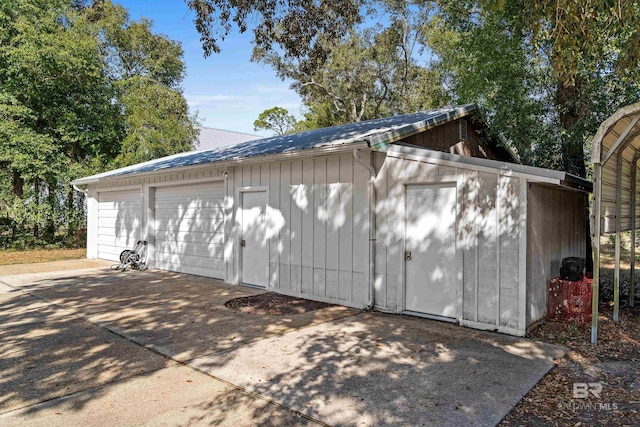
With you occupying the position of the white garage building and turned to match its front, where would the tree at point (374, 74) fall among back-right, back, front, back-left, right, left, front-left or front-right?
back-right

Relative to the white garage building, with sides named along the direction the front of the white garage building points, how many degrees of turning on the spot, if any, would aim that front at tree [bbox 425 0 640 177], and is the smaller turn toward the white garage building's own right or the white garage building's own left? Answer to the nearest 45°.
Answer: approximately 180°

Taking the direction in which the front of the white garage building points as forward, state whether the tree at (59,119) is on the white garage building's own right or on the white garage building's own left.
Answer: on the white garage building's own right

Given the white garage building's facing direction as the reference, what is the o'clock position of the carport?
The carport is roughly at 8 o'clock from the white garage building.

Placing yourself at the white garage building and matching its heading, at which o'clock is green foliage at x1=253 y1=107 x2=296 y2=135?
The green foliage is roughly at 4 o'clock from the white garage building.

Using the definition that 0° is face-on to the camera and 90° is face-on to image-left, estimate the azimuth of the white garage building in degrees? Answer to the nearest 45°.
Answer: approximately 45°
